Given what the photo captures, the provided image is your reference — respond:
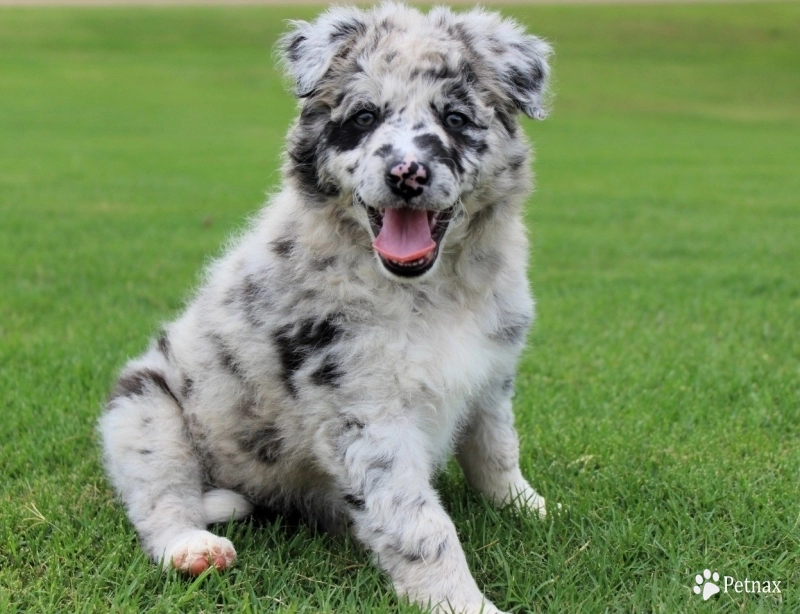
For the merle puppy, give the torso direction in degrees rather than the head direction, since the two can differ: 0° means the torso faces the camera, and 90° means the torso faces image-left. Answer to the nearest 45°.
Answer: approximately 315°
